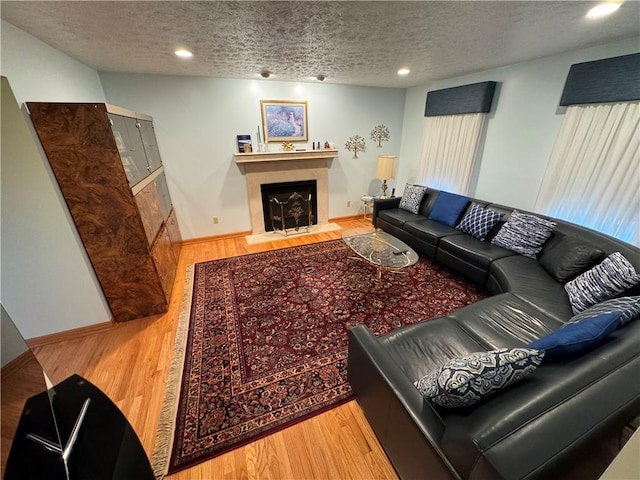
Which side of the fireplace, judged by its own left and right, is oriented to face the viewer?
front

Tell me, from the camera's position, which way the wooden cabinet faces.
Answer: facing to the right of the viewer

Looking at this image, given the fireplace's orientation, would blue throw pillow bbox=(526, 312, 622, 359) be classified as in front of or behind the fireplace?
in front

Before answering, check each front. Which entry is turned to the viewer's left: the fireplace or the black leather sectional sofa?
the black leather sectional sofa

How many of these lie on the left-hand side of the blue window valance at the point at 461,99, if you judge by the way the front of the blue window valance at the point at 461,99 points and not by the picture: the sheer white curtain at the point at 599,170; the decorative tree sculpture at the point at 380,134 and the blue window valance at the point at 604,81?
2

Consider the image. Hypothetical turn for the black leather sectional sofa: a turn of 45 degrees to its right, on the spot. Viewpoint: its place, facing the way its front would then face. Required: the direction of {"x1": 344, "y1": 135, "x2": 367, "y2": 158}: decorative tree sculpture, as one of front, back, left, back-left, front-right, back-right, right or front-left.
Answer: front

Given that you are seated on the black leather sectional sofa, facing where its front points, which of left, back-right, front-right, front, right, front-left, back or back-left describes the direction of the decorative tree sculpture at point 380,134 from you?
front-right

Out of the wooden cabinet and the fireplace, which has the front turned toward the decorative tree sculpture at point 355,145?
the wooden cabinet

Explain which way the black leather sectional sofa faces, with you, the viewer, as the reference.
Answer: facing to the left of the viewer

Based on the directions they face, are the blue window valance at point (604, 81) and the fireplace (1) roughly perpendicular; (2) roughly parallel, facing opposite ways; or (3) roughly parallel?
roughly perpendicular

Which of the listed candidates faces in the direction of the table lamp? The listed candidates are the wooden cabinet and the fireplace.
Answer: the wooden cabinet

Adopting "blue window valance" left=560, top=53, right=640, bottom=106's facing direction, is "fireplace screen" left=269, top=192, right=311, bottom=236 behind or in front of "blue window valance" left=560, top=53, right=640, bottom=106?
in front

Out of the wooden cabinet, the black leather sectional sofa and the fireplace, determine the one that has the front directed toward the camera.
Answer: the fireplace

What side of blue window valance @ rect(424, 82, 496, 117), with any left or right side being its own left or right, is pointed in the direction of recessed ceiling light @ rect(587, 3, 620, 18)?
left

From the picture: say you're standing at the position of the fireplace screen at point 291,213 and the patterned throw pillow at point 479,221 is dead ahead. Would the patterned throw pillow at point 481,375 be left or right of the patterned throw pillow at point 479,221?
right

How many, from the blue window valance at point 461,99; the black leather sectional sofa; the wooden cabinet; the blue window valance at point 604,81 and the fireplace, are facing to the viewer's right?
1

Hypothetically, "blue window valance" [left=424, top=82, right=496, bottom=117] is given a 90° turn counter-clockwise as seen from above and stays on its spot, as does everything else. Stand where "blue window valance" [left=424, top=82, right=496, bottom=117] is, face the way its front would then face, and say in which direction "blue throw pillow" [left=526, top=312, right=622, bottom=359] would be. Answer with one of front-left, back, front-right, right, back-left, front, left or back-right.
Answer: front-right

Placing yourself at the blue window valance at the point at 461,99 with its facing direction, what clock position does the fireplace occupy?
The fireplace is roughly at 1 o'clock from the blue window valance.

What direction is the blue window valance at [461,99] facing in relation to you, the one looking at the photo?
facing the viewer and to the left of the viewer

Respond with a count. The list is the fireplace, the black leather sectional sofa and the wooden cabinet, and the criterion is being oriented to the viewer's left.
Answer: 1

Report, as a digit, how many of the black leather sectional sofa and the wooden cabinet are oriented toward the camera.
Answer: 0

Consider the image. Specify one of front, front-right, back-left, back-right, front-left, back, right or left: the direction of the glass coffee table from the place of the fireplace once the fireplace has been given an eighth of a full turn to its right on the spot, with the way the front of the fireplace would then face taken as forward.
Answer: left

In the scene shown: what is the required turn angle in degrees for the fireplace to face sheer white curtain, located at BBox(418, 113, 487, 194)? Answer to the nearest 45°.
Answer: approximately 90° to its left

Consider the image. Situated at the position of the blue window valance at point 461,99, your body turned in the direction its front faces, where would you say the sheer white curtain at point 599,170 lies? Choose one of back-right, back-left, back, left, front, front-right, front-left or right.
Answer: left
